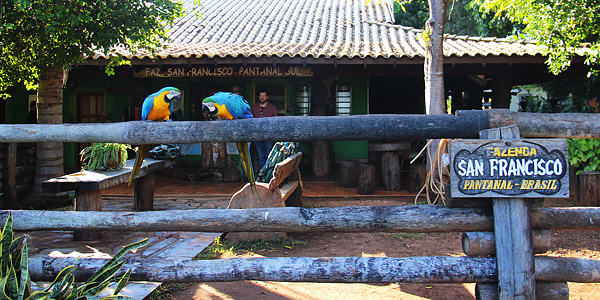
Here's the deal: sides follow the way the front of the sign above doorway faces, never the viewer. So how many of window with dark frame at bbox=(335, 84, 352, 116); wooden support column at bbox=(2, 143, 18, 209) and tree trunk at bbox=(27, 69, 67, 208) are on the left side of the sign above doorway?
1

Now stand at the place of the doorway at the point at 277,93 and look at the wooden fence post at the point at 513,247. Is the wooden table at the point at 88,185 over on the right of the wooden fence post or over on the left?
right

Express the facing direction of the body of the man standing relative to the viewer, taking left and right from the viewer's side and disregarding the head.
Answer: facing the viewer

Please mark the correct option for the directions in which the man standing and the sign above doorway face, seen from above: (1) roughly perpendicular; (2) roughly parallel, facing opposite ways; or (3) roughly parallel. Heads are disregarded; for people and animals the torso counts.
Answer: roughly parallel

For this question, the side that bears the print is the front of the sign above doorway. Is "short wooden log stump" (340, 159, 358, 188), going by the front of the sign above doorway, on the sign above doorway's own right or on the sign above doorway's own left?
on the sign above doorway's own left

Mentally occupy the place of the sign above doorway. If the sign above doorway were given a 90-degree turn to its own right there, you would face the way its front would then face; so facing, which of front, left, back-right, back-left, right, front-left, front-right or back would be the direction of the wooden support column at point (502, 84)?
back

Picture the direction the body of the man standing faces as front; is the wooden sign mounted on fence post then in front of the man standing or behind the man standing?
in front

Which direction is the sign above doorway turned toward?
toward the camera

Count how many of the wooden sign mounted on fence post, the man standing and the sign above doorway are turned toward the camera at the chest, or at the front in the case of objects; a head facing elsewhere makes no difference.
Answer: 3

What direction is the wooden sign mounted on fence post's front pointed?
toward the camera

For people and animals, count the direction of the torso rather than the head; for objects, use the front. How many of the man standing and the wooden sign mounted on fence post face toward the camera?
2

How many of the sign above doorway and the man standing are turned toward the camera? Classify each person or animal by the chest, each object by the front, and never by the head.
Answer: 2

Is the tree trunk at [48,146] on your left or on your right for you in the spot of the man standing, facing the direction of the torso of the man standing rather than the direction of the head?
on your right

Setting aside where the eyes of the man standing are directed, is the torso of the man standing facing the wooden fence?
yes
